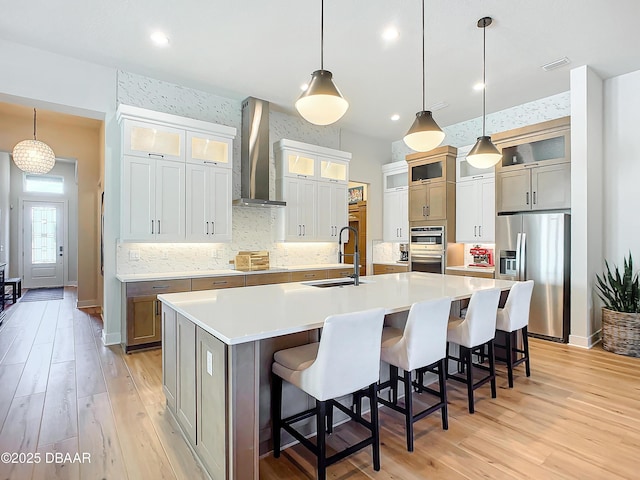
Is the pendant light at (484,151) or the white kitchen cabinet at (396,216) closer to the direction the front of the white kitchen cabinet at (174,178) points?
the pendant light

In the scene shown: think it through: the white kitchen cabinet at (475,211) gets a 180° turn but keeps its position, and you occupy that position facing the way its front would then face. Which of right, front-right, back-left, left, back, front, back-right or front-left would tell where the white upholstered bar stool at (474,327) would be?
back-right

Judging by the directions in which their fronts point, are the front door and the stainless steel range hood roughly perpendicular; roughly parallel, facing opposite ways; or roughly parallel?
roughly parallel

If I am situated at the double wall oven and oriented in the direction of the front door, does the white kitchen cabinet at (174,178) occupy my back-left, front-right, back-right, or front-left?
front-left

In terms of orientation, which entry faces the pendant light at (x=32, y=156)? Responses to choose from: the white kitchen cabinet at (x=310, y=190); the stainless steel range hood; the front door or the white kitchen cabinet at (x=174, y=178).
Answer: the front door

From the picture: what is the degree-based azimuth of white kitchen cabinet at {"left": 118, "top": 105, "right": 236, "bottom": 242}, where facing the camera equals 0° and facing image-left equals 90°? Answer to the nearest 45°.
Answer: approximately 315°

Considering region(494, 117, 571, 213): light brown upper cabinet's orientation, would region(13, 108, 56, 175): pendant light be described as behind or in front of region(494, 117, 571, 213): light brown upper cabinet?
in front

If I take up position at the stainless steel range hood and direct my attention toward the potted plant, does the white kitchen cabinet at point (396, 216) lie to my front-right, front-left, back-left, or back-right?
front-left

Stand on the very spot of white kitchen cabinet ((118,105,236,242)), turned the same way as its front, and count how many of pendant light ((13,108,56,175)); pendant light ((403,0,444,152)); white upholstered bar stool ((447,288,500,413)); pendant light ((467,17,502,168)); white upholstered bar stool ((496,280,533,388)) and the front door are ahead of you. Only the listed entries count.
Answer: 4

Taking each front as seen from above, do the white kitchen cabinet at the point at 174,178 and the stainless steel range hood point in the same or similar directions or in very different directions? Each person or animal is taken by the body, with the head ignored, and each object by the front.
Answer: same or similar directions

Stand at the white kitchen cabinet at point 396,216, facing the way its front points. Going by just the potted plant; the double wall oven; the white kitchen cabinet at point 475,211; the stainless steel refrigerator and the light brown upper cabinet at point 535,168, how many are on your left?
5

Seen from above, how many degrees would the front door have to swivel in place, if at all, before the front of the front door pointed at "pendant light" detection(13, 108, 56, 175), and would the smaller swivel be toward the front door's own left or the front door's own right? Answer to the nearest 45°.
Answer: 0° — it already faces it

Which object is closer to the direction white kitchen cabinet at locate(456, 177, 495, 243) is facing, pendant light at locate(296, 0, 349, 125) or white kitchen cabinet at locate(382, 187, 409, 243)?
the pendant light

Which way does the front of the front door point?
toward the camera

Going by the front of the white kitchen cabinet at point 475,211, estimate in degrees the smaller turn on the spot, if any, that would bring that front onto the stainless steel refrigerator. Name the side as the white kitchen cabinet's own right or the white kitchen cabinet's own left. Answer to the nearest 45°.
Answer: approximately 90° to the white kitchen cabinet's own left
